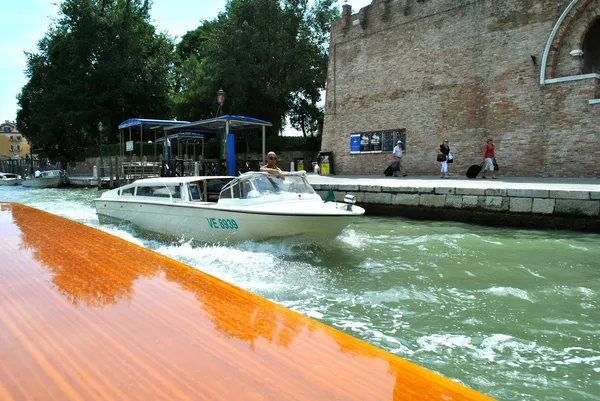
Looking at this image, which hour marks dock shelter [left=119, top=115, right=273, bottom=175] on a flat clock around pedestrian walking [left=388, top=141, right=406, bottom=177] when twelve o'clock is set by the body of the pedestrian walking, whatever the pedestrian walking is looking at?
The dock shelter is roughly at 5 o'clock from the pedestrian walking.

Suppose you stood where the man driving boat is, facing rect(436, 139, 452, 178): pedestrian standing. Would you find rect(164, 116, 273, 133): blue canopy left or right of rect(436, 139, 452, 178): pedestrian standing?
left

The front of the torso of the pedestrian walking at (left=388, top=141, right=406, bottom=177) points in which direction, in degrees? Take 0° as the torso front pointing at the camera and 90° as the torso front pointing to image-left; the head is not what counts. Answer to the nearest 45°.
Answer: approximately 270°

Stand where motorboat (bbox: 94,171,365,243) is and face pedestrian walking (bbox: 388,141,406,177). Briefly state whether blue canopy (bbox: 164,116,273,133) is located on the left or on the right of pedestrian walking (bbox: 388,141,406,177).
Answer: left

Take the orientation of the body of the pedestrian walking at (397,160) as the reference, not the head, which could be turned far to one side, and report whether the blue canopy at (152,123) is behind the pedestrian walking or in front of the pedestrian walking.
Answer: behind

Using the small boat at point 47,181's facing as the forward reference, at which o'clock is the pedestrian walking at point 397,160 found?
The pedestrian walking is roughly at 8 o'clock from the small boat.

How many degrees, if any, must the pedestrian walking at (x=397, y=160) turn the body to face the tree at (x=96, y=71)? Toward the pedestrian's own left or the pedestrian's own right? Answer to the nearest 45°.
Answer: approximately 135° to the pedestrian's own left
